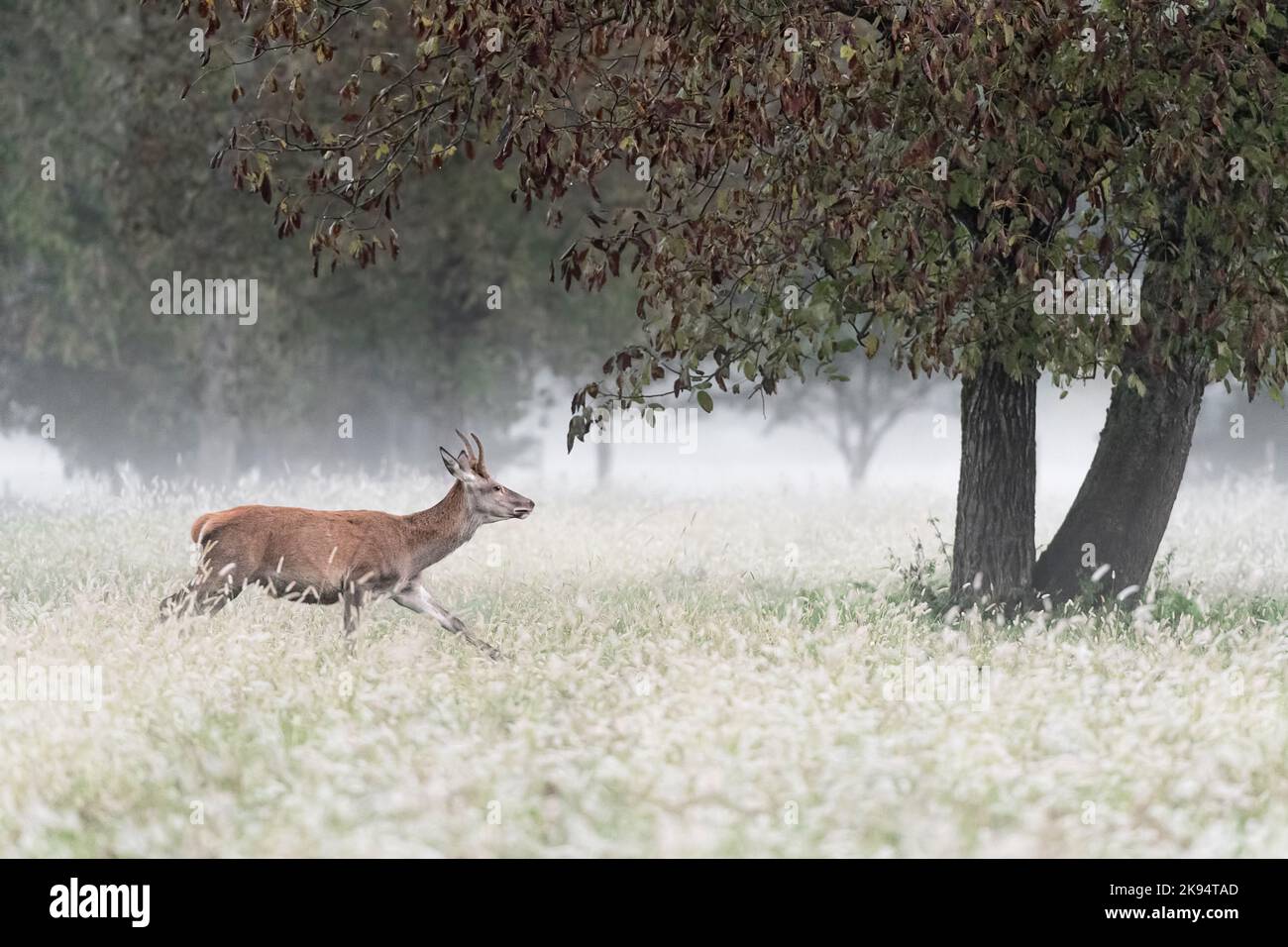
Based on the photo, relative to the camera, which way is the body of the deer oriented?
to the viewer's right
